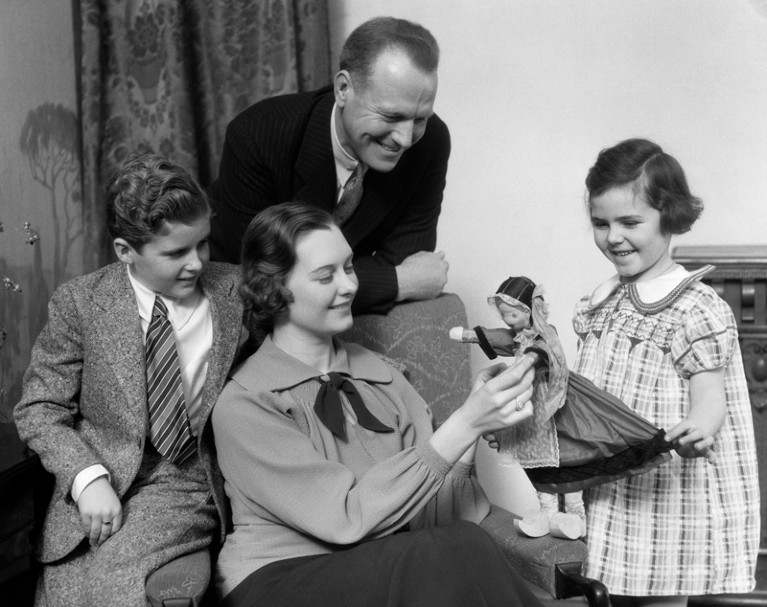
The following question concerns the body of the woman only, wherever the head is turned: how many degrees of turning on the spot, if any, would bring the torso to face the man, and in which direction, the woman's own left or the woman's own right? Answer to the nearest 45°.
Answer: approximately 135° to the woman's own left

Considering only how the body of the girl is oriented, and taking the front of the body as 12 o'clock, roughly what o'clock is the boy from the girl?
The boy is roughly at 1 o'clock from the girl.

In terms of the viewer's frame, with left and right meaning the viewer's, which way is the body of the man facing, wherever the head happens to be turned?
facing the viewer and to the right of the viewer

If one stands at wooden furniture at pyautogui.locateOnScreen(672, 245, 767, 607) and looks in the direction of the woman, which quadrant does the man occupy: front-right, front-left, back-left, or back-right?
front-right

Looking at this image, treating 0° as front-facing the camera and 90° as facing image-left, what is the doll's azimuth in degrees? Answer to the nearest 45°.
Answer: approximately 45°

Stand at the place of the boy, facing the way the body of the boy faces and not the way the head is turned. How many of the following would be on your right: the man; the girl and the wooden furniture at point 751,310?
0

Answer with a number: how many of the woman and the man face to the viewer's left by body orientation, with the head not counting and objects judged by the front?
0

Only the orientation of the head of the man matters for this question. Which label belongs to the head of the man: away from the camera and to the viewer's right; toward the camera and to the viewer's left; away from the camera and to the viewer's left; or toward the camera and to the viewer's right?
toward the camera and to the viewer's right

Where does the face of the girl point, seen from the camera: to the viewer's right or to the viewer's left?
to the viewer's left

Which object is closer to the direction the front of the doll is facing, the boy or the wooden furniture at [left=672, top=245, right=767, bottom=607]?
the boy

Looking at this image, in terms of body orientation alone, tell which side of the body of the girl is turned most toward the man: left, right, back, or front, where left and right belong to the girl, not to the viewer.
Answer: right

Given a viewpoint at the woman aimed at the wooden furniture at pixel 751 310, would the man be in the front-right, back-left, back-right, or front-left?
front-left

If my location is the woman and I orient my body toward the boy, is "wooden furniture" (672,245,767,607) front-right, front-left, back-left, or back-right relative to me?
back-right

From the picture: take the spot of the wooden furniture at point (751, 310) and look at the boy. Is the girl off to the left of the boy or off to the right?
left

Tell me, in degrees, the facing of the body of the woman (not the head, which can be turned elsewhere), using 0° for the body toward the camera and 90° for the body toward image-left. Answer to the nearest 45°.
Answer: approximately 315°

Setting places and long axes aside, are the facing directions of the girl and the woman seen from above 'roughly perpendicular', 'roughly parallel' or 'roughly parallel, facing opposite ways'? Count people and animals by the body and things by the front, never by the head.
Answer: roughly perpendicular

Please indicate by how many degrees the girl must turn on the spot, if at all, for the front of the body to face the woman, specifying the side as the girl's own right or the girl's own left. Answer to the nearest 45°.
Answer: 0° — they already face them

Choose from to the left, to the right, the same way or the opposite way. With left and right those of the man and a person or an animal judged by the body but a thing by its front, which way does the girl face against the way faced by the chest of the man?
to the right

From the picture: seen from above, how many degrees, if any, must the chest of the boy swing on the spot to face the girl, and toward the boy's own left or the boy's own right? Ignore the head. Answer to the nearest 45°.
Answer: approximately 45° to the boy's own left

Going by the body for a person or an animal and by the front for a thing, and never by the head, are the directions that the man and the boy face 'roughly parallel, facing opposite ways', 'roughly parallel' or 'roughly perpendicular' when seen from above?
roughly parallel
